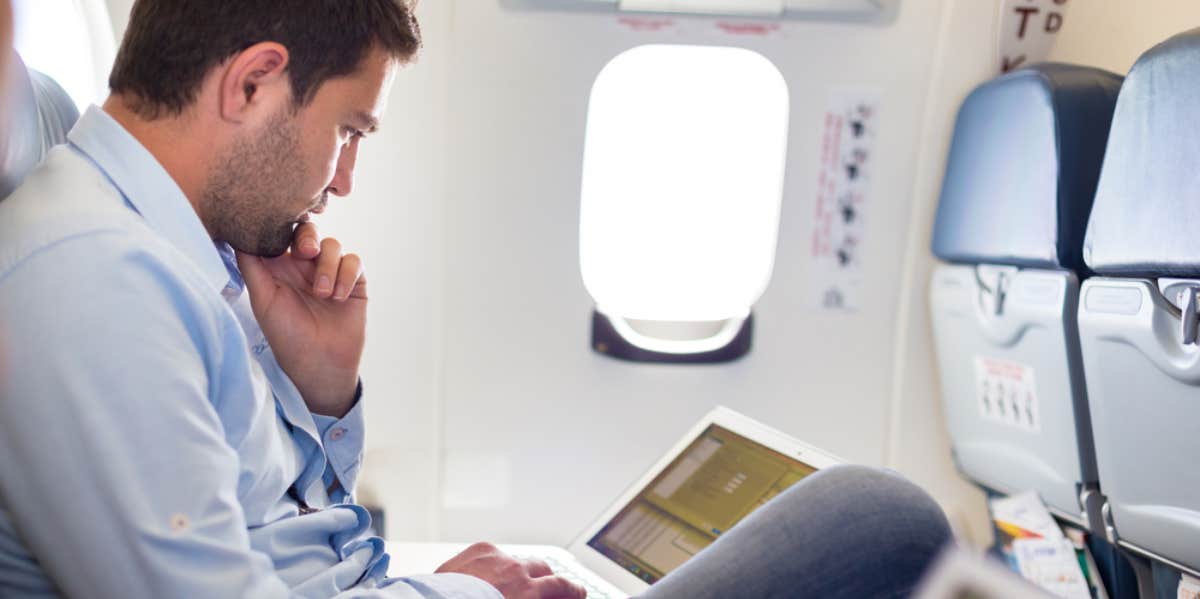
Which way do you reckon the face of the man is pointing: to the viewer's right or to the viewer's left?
to the viewer's right

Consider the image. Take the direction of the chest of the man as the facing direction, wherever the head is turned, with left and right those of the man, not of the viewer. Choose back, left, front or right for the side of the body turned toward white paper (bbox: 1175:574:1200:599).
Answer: front

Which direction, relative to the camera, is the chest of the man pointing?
to the viewer's right
